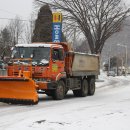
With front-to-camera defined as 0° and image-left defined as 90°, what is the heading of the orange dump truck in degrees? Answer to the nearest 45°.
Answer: approximately 45°

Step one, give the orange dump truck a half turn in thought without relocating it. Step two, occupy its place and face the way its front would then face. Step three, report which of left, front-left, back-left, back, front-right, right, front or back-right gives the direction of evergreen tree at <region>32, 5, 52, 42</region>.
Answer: front-left

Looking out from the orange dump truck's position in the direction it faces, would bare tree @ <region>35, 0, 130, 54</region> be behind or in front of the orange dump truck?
behind
